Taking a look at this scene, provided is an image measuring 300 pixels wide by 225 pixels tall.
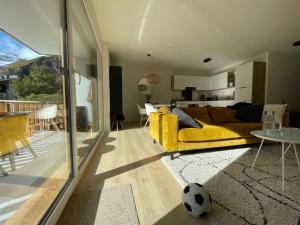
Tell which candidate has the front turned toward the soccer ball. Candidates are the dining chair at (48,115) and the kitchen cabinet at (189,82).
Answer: the kitchen cabinet

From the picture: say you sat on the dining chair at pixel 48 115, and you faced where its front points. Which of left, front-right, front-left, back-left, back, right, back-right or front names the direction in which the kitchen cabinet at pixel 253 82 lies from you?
back

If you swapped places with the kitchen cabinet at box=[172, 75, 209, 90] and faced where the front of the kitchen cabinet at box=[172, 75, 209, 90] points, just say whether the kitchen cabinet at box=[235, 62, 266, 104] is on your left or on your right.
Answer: on your left

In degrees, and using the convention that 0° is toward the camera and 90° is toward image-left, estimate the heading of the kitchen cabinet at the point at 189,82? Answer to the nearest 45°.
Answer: approximately 0°

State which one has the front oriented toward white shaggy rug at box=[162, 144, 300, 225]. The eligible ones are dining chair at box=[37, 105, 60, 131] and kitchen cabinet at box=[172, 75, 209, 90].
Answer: the kitchen cabinet

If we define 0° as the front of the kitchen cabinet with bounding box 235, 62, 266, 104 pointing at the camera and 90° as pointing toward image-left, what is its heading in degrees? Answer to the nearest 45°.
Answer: approximately 45°
